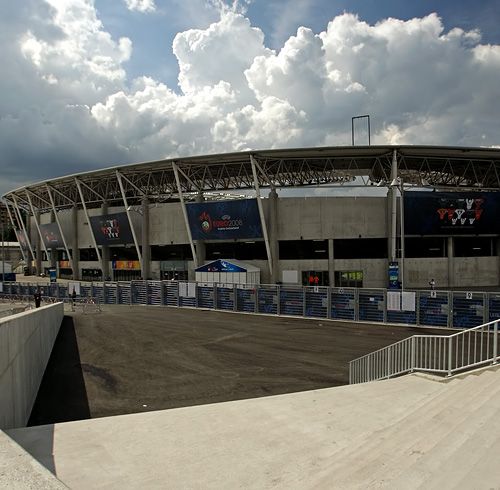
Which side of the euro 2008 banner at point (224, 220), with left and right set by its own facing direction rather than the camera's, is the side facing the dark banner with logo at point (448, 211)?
left

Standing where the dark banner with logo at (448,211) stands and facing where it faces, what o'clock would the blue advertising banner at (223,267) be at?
The blue advertising banner is roughly at 2 o'clock from the dark banner with logo.

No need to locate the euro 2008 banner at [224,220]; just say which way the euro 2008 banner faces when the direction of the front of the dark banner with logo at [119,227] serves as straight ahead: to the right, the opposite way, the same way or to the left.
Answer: the same way

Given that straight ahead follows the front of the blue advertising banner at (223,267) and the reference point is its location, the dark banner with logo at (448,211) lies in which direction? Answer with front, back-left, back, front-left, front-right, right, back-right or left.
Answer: left

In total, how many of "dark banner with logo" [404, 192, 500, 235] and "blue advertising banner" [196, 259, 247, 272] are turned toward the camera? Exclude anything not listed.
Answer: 2

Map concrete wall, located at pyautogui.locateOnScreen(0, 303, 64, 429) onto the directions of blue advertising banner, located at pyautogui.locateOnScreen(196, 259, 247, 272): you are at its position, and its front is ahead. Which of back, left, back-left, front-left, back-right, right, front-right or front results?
front

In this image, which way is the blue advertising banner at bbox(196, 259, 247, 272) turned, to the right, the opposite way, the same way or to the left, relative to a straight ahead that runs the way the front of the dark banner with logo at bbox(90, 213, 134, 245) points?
the same way

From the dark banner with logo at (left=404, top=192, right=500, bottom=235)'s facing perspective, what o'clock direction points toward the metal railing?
The metal railing is roughly at 12 o'clock from the dark banner with logo.

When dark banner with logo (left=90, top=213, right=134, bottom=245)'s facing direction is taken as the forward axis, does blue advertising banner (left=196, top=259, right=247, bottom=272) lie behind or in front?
in front

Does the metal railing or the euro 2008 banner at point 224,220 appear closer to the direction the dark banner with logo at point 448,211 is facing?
the metal railing

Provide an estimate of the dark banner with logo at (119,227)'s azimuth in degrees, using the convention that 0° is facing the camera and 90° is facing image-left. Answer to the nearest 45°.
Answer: approximately 0°

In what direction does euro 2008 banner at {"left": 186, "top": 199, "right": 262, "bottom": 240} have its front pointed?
toward the camera

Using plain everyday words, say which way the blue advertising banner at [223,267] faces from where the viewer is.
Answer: facing the viewer
